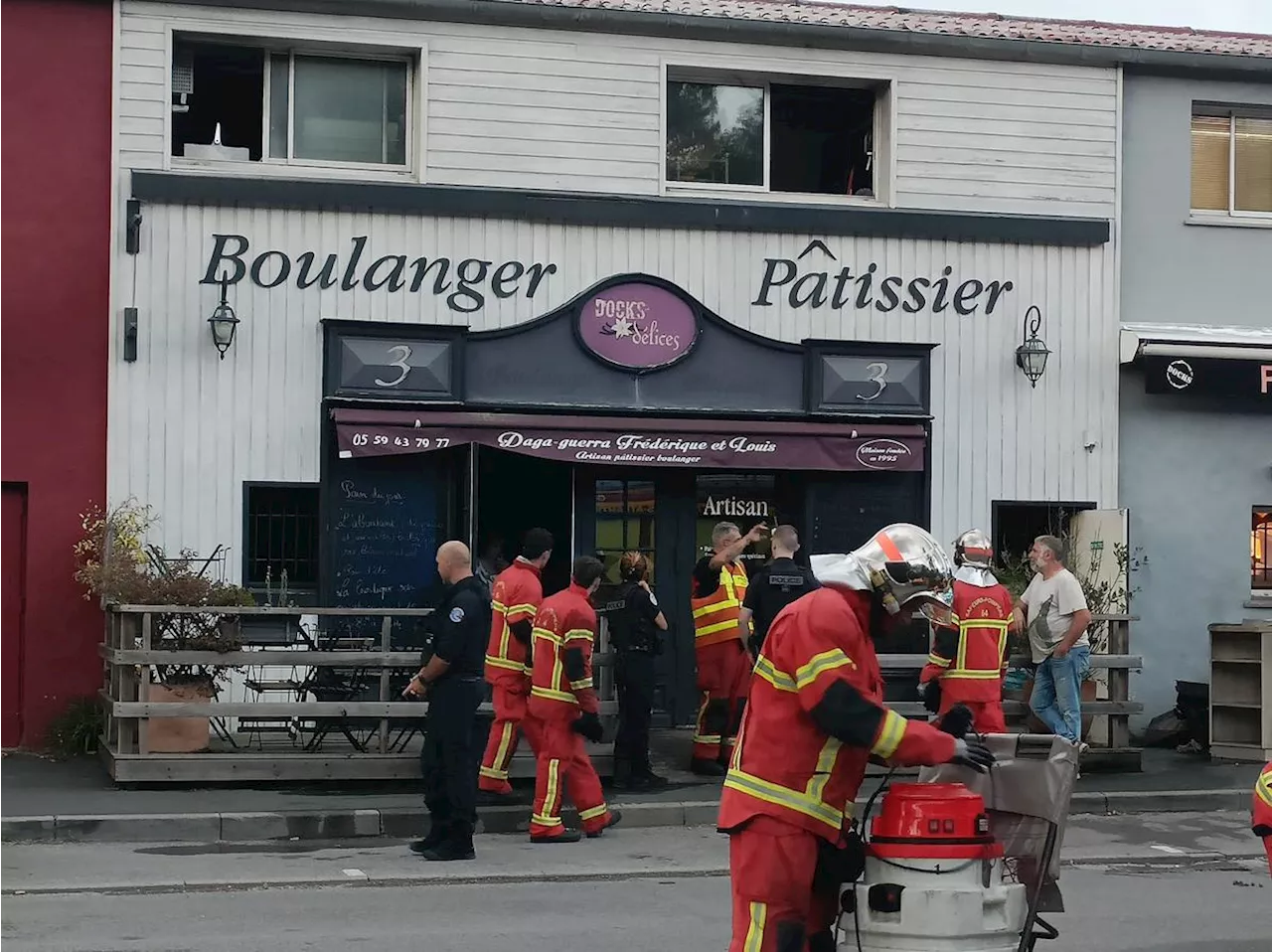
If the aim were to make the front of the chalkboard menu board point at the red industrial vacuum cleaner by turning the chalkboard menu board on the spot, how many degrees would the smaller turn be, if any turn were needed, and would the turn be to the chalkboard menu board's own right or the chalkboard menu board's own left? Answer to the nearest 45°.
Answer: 0° — it already faces it

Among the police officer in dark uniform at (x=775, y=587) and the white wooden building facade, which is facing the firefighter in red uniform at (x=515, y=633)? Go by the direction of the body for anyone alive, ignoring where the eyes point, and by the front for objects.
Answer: the white wooden building facade

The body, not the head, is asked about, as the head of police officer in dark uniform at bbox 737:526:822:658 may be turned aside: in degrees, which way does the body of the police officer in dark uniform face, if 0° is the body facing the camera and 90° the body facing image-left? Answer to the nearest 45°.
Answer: approximately 180°

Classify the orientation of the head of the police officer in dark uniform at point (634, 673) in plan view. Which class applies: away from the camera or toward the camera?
away from the camera

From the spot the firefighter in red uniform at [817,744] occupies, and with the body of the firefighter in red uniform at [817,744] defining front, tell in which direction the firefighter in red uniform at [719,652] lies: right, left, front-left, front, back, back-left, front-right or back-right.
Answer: left

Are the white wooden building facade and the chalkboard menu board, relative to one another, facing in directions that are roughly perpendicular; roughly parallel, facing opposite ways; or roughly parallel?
roughly parallel

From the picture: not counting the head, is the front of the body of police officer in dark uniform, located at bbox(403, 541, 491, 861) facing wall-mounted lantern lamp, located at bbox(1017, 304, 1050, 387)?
no

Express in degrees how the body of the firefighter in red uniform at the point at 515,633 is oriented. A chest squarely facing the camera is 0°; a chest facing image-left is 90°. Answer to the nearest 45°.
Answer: approximately 225°

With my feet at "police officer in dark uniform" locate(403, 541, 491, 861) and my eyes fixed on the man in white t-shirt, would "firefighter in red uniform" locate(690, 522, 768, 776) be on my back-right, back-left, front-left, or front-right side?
front-left

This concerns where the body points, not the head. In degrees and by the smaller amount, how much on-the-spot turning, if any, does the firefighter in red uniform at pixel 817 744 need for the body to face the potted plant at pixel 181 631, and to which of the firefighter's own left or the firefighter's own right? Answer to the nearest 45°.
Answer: approximately 135° to the firefighter's own left

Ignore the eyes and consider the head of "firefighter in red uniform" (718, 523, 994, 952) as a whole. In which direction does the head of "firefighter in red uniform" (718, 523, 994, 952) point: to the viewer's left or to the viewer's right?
to the viewer's right

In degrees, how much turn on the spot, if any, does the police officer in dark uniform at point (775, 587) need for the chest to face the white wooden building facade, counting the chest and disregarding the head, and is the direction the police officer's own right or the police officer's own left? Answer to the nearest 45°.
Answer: approximately 45° to the police officer's own left

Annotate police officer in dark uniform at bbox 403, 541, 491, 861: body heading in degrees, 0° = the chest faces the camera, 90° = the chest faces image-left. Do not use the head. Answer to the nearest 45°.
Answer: approximately 90°

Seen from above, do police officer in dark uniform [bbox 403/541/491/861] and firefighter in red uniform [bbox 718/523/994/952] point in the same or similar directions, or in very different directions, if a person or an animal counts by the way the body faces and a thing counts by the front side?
very different directions

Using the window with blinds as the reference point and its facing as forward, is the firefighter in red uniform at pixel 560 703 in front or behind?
in front

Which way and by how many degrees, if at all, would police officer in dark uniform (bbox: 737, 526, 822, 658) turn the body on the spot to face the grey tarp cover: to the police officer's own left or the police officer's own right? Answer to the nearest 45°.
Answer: approximately 180°

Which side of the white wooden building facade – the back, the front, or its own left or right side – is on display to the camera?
front

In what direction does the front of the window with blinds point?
toward the camera
